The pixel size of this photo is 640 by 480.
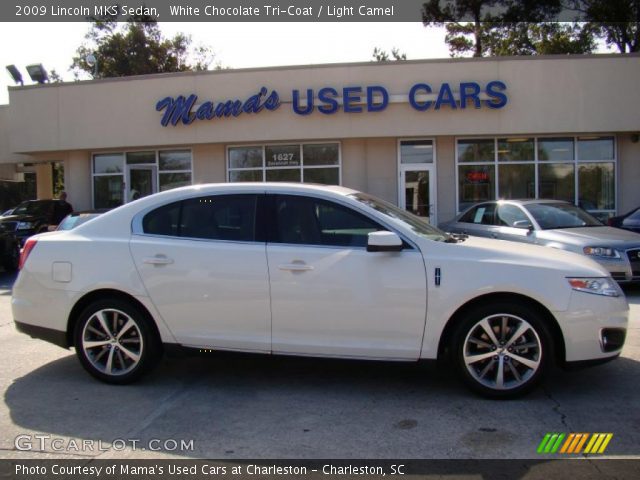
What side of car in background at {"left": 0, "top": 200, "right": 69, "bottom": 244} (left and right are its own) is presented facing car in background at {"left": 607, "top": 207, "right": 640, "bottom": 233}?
left

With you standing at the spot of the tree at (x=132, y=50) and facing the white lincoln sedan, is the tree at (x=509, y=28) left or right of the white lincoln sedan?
left

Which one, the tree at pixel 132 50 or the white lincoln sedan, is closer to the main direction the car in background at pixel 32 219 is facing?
the white lincoln sedan

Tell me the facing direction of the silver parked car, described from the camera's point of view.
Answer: facing the viewer and to the right of the viewer

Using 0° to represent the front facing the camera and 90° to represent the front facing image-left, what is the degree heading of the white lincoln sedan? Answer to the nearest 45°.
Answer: approximately 270°

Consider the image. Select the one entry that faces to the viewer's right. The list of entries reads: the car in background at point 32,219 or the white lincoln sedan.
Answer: the white lincoln sedan

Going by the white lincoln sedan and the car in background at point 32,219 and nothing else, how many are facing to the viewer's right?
1

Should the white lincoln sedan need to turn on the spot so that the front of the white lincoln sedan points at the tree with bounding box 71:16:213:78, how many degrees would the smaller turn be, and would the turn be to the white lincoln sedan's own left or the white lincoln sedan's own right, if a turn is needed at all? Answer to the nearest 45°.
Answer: approximately 90° to the white lincoln sedan's own left

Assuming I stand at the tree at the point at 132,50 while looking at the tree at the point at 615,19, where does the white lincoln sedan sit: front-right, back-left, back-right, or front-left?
front-right
